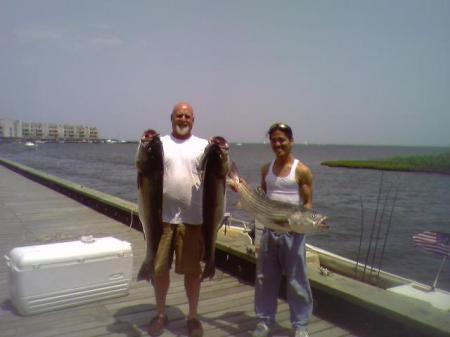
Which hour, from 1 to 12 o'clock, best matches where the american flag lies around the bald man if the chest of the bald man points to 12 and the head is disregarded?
The american flag is roughly at 8 o'clock from the bald man.

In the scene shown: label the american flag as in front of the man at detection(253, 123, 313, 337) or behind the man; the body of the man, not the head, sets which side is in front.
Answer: behind

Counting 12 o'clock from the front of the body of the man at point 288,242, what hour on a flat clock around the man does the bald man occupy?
The bald man is roughly at 3 o'clock from the man.

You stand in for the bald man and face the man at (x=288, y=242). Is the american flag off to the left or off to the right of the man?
left

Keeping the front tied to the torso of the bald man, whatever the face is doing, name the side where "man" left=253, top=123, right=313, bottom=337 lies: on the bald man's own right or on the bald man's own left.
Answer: on the bald man's own left

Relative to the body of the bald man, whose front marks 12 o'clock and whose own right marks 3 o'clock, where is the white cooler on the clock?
The white cooler is roughly at 4 o'clock from the bald man.

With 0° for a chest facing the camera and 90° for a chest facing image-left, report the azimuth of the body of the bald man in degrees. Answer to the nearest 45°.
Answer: approximately 0°

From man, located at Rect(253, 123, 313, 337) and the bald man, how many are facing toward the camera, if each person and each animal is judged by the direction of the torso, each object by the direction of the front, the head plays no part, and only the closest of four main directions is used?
2
